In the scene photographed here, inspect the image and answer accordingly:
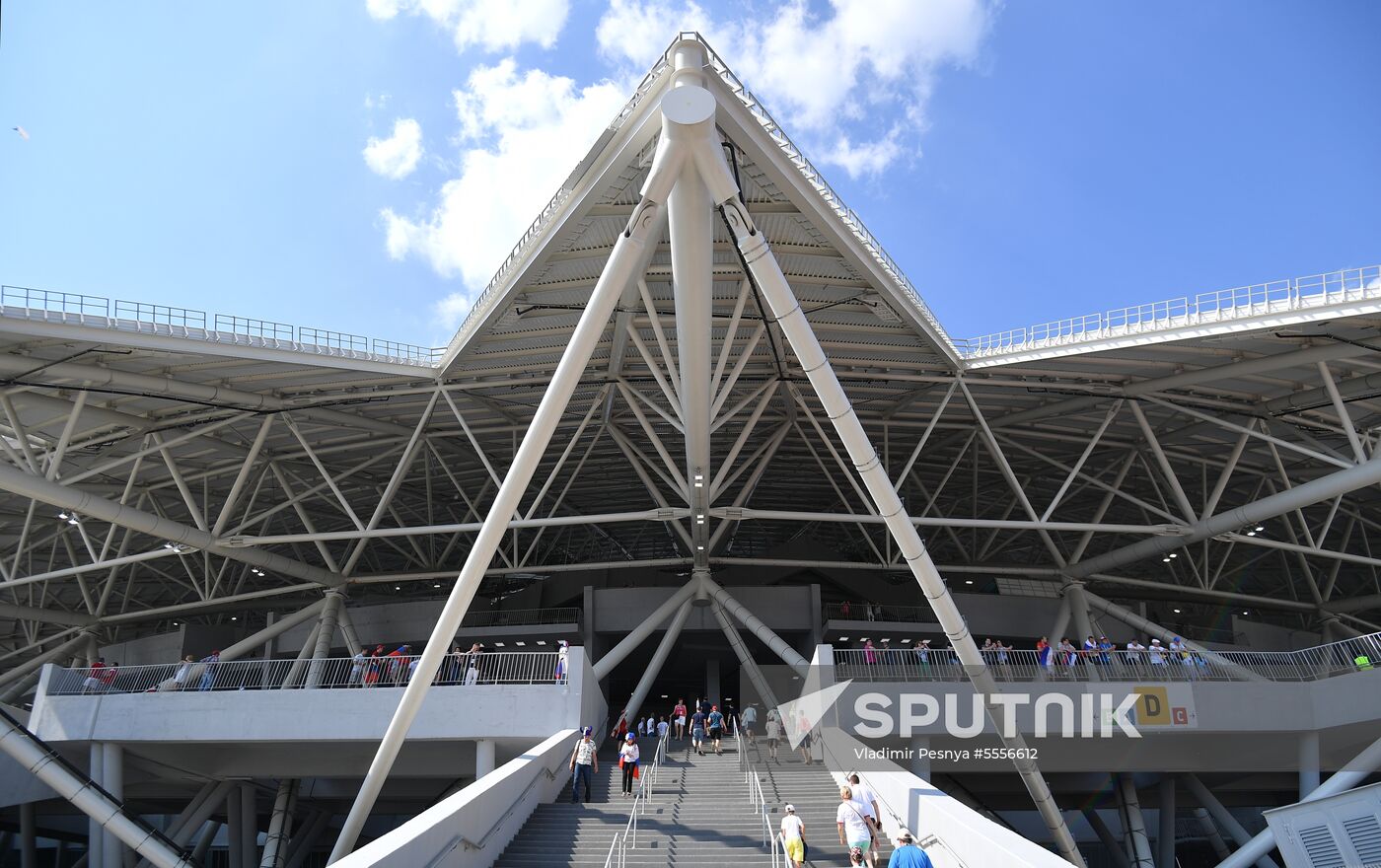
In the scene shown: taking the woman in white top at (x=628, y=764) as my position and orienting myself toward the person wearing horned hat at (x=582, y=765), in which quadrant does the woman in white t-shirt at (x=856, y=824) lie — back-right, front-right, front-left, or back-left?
back-left

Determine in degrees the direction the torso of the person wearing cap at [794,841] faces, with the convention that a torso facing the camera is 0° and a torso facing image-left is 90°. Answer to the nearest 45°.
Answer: approximately 180°

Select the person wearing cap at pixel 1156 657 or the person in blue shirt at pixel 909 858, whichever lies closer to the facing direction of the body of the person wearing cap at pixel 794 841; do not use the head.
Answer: the person wearing cap

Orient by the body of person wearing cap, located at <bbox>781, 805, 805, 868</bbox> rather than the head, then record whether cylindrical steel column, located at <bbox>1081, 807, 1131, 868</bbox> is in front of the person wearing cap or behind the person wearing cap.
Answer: in front

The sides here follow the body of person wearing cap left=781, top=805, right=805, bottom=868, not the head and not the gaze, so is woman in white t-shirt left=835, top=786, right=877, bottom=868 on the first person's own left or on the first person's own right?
on the first person's own right

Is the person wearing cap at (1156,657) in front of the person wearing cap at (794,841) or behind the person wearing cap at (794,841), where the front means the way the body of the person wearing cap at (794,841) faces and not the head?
in front
